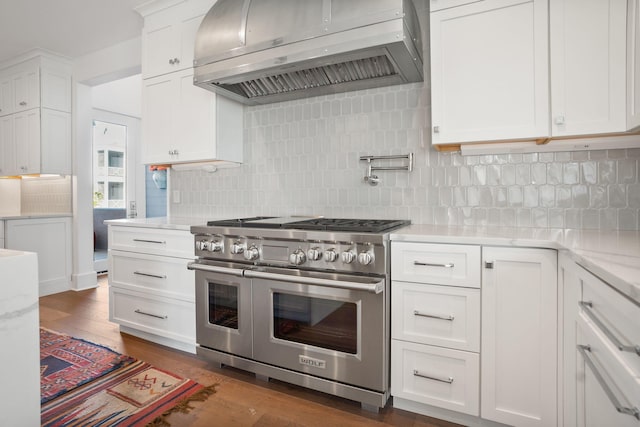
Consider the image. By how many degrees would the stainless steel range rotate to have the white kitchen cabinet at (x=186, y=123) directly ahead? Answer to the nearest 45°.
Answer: approximately 90° to its right

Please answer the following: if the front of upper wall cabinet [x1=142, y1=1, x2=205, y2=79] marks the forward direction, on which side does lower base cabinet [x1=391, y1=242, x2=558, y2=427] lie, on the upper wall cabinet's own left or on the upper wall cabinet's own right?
on the upper wall cabinet's own left

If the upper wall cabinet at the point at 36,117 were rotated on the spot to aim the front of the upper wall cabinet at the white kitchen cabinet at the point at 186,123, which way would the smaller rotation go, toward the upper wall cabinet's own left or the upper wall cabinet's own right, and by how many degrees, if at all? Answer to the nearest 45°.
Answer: approximately 45° to the upper wall cabinet's own left

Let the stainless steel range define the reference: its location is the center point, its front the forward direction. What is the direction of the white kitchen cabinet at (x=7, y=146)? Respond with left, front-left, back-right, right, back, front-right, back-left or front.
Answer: right

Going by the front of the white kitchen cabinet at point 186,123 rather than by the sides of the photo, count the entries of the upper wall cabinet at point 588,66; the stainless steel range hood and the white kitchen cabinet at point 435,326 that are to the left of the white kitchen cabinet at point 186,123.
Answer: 3

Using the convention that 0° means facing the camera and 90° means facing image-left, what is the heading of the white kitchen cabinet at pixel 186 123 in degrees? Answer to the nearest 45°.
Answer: approximately 45°

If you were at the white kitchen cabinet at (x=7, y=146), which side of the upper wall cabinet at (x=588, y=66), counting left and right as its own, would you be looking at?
right

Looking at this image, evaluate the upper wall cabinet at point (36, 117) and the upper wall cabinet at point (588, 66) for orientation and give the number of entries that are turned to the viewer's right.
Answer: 0
